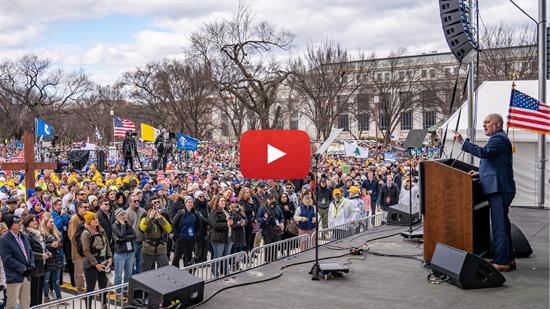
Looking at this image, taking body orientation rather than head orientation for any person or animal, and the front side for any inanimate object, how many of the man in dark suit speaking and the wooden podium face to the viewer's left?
2

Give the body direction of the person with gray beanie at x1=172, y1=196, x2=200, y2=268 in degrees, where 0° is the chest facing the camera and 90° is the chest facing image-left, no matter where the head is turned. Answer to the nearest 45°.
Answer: approximately 315°

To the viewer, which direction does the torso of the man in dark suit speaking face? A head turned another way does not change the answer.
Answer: to the viewer's left

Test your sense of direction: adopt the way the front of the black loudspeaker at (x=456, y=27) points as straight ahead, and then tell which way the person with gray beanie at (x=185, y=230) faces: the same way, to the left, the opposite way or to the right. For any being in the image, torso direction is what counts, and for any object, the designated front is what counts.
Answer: the opposite way

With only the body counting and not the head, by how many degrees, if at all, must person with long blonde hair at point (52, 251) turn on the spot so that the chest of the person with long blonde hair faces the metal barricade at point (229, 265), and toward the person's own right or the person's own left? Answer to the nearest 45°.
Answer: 0° — they already face it

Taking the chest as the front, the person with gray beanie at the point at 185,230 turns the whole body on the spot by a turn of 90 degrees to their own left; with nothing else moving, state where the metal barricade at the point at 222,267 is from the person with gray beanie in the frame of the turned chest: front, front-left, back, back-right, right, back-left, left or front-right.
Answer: back-right

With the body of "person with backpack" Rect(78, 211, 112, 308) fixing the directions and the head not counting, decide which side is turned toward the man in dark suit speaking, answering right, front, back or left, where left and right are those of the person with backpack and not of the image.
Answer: front

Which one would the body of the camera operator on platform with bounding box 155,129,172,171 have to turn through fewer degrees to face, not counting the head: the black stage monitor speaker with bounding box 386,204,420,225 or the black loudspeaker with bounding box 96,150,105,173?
the black stage monitor speaker

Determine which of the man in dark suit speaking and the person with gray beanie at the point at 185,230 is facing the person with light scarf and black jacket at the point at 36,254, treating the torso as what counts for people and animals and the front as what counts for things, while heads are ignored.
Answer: the man in dark suit speaking

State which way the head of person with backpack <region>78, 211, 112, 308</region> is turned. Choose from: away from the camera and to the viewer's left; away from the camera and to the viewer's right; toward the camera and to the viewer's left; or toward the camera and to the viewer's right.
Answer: toward the camera and to the viewer's right

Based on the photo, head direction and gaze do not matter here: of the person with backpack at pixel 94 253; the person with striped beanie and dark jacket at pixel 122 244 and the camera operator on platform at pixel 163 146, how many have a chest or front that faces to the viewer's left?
0

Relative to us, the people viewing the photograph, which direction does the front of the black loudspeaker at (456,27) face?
facing to the left of the viewer

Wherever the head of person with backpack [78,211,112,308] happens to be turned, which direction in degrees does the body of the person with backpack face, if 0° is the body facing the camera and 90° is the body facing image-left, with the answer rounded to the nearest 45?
approximately 315°

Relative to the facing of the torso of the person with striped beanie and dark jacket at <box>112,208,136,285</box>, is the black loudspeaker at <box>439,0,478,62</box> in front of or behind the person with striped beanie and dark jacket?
in front

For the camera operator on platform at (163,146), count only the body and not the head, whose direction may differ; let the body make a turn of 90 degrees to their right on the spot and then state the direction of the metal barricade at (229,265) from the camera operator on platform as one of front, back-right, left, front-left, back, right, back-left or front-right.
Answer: front-left

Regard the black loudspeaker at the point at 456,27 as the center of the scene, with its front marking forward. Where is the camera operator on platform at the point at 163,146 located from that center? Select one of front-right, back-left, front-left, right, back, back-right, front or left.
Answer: front-right

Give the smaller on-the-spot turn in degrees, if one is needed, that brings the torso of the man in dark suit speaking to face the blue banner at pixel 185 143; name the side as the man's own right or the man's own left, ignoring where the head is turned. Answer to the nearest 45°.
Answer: approximately 45° to the man's own right

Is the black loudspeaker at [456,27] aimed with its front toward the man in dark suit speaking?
no

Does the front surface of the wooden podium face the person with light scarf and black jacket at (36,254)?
yes

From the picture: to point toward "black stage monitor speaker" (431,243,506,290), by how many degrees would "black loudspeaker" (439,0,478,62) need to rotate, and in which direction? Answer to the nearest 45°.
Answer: approximately 90° to its left

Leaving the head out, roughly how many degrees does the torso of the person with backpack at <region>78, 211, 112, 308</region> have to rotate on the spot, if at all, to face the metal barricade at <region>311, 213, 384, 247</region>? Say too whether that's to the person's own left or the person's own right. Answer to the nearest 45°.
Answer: approximately 45° to the person's own left
